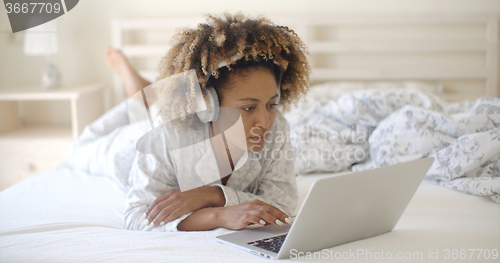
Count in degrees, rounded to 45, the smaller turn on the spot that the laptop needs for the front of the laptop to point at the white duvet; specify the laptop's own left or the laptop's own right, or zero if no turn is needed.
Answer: approximately 45° to the laptop's own right

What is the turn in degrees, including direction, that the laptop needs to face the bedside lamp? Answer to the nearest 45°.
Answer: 0° — it already faces it

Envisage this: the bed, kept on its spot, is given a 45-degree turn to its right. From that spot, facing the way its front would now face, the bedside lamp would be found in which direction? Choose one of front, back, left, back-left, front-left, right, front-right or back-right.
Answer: right

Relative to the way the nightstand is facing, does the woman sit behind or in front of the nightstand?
in front

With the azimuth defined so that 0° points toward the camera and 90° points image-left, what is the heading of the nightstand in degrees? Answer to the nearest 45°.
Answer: approximately 0°

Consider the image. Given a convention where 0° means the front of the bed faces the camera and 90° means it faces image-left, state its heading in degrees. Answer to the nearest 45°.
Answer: approximately 0°

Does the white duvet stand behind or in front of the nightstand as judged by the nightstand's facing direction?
in front

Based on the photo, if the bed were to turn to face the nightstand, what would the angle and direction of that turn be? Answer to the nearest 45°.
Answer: approximately 135° to its right

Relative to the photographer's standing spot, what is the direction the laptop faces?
facing away from the viewer and to the left of the viewer

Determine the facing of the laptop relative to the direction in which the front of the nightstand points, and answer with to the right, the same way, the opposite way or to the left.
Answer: the opposite way
